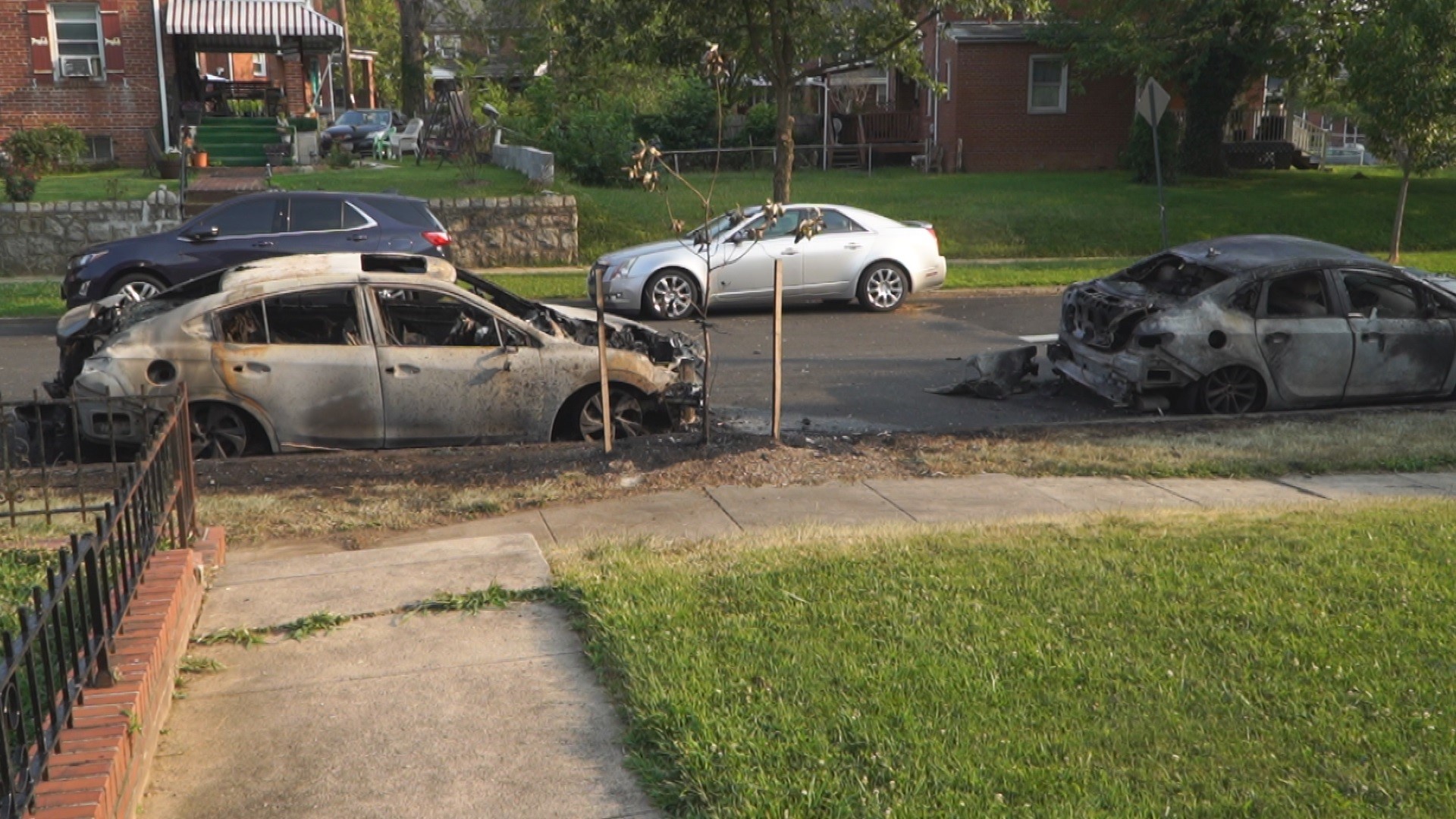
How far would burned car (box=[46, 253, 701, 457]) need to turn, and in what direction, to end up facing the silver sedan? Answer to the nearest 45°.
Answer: approximately 45° to its left

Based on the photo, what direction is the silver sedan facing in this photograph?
to the viewer's left

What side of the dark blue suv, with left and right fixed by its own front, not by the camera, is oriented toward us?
left

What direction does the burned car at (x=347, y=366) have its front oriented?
to the viewer's right

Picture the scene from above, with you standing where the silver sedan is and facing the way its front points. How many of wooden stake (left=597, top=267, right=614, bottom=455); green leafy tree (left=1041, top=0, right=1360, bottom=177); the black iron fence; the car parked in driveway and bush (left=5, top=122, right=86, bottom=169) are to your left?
2

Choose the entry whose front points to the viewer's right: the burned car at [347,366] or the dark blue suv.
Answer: the burned car

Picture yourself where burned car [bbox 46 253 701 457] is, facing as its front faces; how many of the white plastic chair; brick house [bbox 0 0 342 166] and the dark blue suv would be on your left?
3

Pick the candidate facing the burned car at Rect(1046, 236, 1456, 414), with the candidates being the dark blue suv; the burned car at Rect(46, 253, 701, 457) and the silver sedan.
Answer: the burned car at Rect(46, 253, 701, 457)

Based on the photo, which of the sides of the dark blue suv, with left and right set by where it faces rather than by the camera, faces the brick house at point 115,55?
right

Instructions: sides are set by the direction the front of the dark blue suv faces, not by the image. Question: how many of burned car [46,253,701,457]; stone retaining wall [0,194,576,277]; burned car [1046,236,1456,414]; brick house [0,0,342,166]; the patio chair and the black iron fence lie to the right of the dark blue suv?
3
